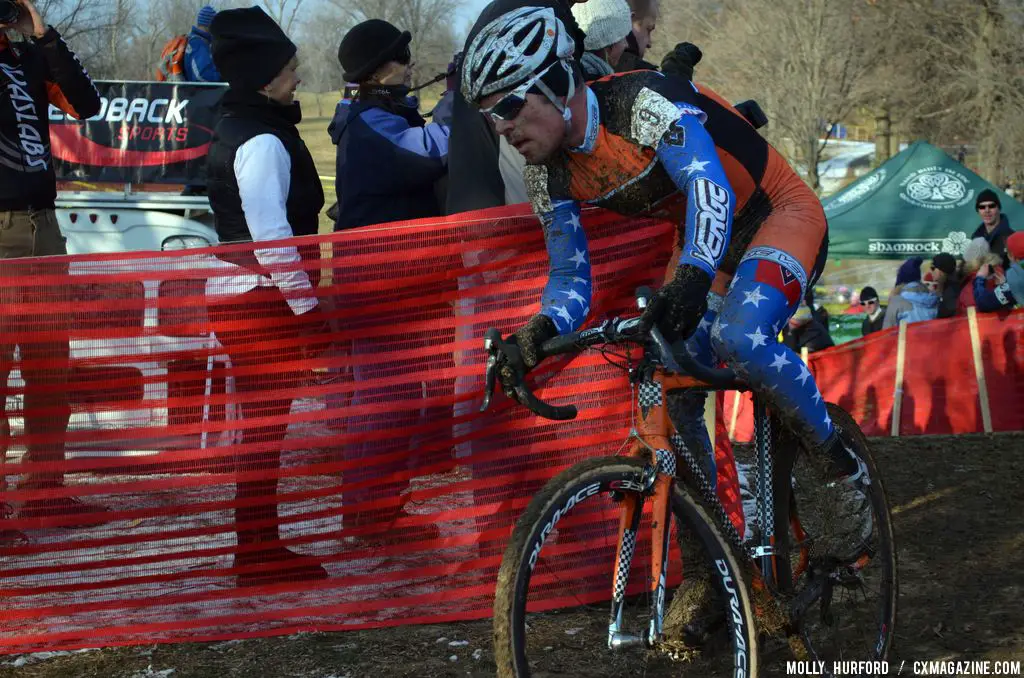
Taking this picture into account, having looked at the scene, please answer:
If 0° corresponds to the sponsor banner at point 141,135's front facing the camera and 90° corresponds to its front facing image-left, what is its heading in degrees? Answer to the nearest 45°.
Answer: approximately 0°

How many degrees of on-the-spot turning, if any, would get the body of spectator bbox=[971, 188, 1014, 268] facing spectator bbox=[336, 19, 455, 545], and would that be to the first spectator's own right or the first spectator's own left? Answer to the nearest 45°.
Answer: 0° — they already face them

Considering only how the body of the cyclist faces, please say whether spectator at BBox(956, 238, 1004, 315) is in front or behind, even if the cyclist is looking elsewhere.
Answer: behind

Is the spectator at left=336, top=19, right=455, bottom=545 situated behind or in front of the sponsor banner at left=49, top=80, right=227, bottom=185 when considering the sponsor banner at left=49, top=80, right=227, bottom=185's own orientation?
in front

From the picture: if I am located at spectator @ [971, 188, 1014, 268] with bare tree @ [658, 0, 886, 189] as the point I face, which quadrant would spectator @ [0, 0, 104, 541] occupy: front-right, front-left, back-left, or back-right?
back-left

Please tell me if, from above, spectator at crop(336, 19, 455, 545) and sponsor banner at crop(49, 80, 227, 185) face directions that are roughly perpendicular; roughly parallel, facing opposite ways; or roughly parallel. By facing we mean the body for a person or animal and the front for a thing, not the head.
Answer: roughly perpendicular

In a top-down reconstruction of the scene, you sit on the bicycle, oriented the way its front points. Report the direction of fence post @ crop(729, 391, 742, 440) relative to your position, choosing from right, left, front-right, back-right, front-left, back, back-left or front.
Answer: back-right
